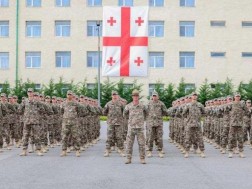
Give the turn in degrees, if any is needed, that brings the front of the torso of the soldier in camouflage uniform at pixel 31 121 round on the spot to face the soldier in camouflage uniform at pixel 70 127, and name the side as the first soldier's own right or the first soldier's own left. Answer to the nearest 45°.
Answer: approximately 90° to the first soldier's own left

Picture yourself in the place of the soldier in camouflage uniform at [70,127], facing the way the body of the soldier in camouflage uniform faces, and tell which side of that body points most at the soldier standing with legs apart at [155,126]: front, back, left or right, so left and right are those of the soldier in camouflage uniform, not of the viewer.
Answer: left

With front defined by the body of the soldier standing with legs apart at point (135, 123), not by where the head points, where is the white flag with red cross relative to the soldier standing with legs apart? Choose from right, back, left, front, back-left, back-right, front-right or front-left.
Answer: back

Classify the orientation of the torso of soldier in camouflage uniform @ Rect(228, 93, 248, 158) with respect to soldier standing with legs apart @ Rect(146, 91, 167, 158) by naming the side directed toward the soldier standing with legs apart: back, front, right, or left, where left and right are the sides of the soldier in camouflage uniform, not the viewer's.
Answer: right

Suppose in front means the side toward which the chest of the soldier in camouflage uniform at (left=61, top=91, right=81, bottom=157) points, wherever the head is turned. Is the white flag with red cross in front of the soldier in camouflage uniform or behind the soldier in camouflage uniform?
behind

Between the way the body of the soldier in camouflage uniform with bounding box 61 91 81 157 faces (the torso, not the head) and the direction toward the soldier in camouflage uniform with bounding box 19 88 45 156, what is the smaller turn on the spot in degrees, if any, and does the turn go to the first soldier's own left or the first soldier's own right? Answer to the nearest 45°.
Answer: approximately 90° to the first soldier's own right

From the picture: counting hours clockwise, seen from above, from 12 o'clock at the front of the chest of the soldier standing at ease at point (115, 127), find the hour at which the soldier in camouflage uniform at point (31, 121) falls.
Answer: The soldier in camouflage uniform is roughly at 3 o'clock from the soldier standing at ease.

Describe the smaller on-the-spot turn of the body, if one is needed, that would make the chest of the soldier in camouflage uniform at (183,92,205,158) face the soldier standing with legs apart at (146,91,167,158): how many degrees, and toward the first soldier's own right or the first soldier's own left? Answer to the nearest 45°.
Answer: approximately 90° to the first soldier's own right
